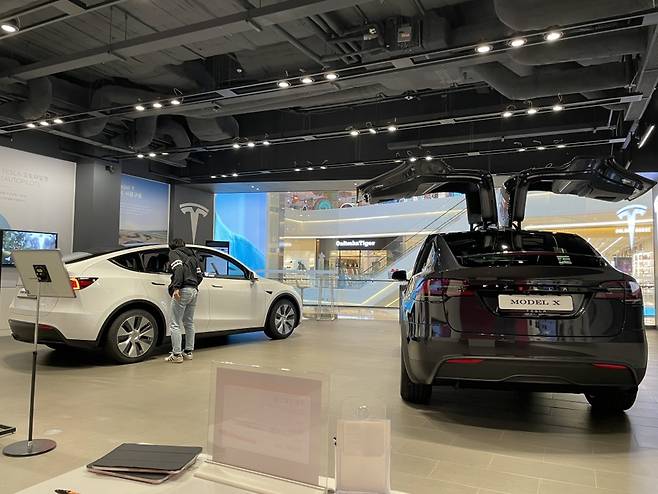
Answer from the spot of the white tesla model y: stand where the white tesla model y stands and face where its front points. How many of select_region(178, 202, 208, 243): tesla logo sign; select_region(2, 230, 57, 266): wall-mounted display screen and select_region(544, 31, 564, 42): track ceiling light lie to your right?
1

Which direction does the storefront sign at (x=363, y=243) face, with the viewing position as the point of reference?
facing the viewer

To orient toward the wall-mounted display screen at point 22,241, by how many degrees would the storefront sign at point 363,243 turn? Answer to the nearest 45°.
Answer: approximately 45° to its right

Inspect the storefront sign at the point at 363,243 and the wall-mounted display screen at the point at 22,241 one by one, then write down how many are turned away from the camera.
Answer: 0

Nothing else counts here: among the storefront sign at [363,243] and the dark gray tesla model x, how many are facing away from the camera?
1

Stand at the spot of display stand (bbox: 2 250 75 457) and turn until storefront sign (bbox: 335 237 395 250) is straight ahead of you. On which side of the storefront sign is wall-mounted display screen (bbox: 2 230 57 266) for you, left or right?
left

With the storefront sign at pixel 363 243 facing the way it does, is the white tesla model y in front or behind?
in front

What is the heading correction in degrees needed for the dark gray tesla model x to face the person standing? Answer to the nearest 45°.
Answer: approximately 45° to its left

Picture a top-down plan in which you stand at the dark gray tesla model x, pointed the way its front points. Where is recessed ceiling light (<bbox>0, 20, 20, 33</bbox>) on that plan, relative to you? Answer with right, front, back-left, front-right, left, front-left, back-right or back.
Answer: left

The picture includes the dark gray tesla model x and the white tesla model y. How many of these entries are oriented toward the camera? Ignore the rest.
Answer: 0

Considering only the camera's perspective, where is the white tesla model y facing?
facing away from the viewer and to the right of the viewer

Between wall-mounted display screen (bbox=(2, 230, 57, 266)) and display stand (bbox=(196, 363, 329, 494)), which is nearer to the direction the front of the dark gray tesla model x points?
the wall-mounted display screen

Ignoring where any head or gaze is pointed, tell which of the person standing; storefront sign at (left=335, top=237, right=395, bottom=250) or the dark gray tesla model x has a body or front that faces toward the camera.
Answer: the storefront sign

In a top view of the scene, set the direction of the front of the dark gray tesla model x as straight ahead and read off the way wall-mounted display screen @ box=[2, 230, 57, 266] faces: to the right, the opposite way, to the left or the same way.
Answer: to the right

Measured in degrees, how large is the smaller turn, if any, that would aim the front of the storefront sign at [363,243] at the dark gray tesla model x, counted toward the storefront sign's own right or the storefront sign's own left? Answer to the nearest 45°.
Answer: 0° — it already faces it

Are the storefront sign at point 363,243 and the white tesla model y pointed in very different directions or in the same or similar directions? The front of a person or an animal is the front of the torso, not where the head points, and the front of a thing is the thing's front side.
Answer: very different directions

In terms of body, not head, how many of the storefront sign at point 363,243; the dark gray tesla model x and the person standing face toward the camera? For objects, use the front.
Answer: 1

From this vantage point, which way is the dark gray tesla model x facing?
away from the camera
